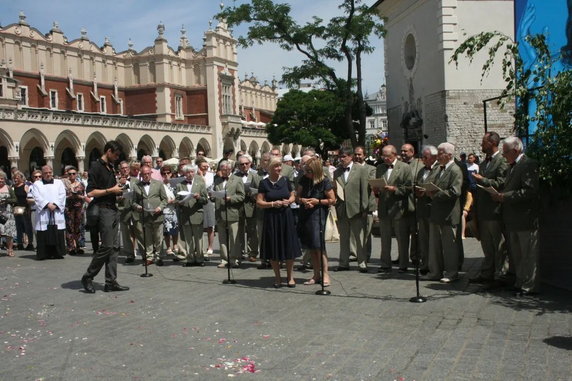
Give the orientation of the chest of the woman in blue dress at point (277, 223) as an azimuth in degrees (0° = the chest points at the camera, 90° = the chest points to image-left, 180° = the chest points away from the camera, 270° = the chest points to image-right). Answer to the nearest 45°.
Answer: approximately 0°

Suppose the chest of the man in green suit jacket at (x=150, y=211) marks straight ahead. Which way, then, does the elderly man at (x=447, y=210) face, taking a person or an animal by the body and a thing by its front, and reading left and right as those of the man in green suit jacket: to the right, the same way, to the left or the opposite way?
to the right

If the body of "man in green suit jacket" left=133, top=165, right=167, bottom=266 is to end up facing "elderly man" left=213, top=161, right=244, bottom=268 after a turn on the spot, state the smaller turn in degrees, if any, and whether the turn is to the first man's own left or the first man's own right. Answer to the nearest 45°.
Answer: approximately 45° to the first man's own left

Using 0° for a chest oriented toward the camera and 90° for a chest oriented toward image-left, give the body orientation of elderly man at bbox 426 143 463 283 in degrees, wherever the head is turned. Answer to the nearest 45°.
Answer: approximately 45°

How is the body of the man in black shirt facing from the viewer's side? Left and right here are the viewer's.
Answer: facing to the right of the viewer

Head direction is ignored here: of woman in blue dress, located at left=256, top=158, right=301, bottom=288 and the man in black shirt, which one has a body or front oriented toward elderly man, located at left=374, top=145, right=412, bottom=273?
the man in black shirt

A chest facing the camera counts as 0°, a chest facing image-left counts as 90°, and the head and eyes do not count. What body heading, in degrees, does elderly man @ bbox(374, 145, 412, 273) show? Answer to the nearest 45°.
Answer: approximately 45°

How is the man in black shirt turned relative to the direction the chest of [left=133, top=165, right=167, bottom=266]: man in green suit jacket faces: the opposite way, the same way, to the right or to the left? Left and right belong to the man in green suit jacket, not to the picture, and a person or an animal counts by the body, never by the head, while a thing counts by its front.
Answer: to the left

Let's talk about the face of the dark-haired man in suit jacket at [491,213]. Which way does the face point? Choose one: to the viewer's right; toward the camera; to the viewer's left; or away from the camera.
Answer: to the viewer's left

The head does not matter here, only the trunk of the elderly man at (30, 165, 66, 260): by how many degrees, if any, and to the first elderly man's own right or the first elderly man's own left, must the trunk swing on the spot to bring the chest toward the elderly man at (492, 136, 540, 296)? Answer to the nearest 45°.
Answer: approximately 45° to the first elderly man's own left

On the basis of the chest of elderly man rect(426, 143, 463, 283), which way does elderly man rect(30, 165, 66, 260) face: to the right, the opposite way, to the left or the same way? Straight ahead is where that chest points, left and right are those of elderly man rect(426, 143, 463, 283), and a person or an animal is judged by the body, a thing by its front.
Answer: to the left

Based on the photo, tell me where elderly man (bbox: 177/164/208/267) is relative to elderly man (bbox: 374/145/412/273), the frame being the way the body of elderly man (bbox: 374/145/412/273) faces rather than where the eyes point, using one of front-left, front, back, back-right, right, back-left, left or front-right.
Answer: front-right
